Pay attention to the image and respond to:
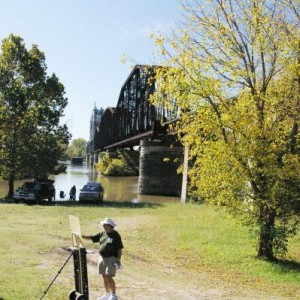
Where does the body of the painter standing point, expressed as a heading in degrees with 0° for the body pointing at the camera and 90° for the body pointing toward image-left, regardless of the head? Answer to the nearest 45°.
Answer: approximately 45°

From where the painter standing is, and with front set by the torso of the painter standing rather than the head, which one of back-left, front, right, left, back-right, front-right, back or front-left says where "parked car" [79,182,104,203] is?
back-right

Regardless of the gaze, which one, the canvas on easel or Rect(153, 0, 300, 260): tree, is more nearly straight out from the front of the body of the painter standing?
the canvas on easel

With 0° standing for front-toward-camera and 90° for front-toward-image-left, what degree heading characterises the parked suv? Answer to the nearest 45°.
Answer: approximately 45°

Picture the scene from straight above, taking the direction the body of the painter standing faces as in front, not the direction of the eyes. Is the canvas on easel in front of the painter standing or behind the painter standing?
in front

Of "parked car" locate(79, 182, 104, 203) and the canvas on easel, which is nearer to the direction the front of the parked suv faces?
the canvas on easel
